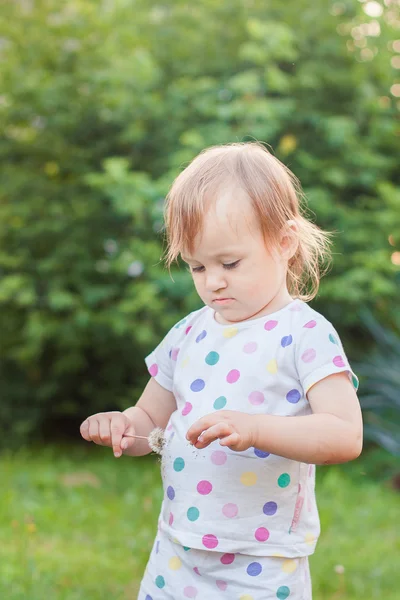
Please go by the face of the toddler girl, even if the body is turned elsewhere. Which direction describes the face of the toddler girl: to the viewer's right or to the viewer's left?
to the viewer's left

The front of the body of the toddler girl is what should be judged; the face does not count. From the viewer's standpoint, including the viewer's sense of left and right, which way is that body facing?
facing the viewer and to the left of the viewer
